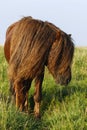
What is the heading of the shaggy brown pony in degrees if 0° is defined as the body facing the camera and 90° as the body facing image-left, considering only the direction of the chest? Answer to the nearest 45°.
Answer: approximately 315°
